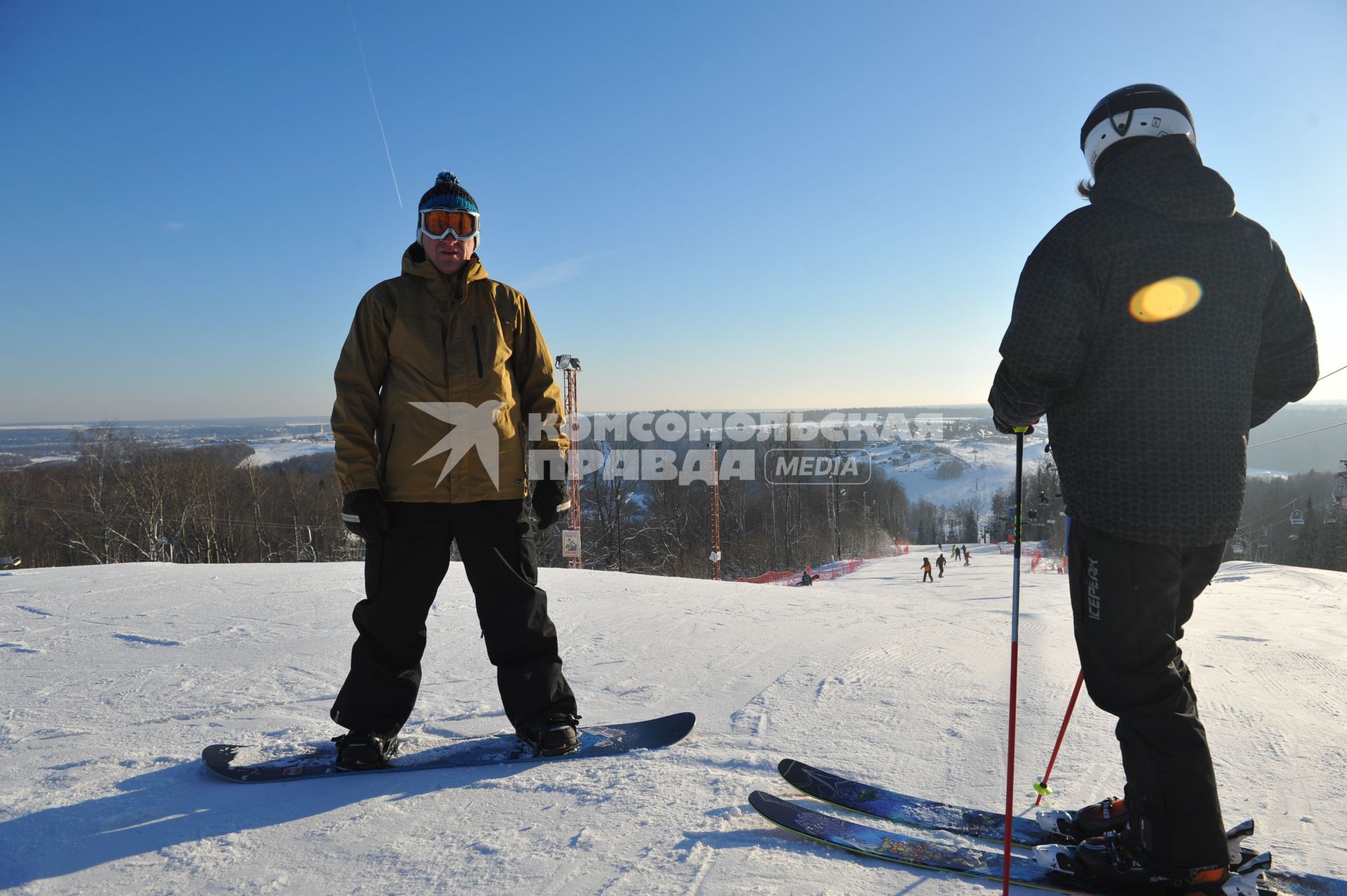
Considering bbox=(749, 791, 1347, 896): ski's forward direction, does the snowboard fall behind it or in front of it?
in front

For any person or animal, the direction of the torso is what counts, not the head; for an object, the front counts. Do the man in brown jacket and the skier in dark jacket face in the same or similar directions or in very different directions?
very different directions

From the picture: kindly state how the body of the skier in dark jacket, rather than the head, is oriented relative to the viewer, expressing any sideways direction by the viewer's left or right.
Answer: facing away from the viewer and to the left of the viewer

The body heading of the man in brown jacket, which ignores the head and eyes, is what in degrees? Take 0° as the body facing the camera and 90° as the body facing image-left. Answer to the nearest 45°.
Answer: approximately 0°

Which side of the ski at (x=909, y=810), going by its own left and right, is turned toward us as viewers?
left

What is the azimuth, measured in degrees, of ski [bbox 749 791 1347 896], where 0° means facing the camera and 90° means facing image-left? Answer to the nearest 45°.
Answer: approximately 90°

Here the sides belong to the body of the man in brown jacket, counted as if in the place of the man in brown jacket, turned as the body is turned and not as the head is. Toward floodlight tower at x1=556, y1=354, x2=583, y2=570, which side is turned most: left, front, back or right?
back

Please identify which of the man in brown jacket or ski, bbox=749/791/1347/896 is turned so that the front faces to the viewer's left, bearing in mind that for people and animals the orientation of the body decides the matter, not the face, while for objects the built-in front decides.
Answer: the ski

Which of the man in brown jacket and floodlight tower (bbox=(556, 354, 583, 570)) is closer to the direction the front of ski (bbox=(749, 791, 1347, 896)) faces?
the man in brown jacket

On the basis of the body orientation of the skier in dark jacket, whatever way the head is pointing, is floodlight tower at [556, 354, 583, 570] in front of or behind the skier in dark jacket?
in front

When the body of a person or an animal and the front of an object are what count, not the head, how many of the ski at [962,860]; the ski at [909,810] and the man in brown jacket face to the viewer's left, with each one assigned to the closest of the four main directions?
2
